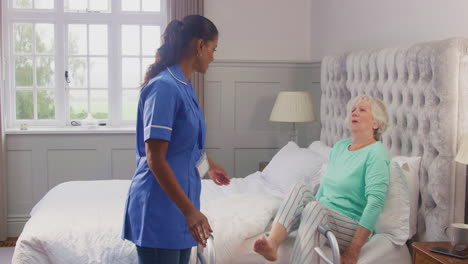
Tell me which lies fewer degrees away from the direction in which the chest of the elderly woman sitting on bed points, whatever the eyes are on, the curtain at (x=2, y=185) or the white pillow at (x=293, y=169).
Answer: the curtain

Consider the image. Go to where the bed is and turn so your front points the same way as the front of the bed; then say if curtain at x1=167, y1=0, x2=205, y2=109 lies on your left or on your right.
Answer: on your right

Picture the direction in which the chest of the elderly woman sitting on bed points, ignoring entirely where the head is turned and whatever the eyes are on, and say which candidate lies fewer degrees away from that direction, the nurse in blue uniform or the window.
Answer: the nurse in blue uniform

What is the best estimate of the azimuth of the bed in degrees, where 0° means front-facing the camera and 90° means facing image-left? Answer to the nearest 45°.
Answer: approximately 45°

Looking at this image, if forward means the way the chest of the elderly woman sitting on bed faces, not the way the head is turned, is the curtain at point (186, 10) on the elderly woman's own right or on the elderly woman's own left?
on the elderly woman's own right

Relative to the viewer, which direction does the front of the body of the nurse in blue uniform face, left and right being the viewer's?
facing to the right of the viewer

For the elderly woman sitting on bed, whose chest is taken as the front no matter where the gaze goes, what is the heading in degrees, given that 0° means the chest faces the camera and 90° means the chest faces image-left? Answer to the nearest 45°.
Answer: approximately 45°

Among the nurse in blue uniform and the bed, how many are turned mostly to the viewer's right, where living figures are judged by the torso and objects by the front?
1

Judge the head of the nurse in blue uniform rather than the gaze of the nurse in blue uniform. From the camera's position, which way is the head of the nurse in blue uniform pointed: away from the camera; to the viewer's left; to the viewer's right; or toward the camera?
to the viewer's right

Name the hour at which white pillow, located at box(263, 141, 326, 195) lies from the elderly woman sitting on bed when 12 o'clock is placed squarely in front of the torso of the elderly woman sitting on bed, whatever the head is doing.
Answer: The white pillow is roughly at 4 o'clock from the elderly woman sitting on bed.
